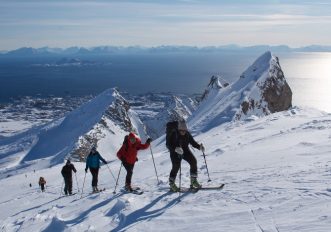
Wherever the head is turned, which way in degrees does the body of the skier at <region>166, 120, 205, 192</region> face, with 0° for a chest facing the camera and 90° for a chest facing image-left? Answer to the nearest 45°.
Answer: approximately 315°

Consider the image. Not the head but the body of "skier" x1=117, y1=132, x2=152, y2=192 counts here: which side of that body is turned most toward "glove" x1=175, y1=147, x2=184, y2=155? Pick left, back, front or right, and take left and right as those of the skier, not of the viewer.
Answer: front

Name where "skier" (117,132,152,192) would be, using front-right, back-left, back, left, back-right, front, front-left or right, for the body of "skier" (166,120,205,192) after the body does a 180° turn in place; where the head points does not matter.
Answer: front
